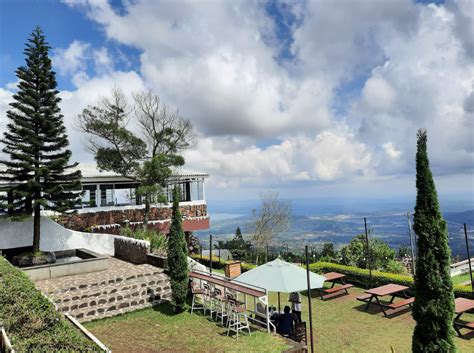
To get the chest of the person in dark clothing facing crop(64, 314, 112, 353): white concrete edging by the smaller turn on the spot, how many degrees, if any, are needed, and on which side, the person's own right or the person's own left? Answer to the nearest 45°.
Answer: approximately 135° to the person's own left

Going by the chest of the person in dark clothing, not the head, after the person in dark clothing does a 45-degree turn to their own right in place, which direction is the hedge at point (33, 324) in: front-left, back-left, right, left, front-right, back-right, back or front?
back

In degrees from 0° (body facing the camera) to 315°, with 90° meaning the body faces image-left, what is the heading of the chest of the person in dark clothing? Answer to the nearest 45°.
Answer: approximately 180°

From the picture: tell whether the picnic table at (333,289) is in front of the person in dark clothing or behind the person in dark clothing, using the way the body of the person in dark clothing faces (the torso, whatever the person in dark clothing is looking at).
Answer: in front

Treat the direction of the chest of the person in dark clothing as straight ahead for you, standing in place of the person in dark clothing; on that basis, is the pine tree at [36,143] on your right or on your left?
on your left

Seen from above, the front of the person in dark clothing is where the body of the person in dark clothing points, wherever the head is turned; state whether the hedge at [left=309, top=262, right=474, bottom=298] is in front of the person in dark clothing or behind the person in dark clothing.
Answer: in front

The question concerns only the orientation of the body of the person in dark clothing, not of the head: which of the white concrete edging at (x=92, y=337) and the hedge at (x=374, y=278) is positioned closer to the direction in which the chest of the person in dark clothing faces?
the hedge

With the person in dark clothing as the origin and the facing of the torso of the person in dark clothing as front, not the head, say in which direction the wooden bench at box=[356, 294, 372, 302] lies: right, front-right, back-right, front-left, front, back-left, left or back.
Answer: front-right

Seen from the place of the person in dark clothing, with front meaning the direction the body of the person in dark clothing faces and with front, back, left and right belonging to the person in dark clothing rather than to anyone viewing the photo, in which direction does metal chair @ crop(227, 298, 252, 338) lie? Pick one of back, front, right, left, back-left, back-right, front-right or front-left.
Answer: left

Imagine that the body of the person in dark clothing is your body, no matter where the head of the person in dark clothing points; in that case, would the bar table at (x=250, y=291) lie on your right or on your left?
on your left

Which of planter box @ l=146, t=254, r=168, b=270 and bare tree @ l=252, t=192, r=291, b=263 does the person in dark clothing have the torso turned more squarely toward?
the bare tree
